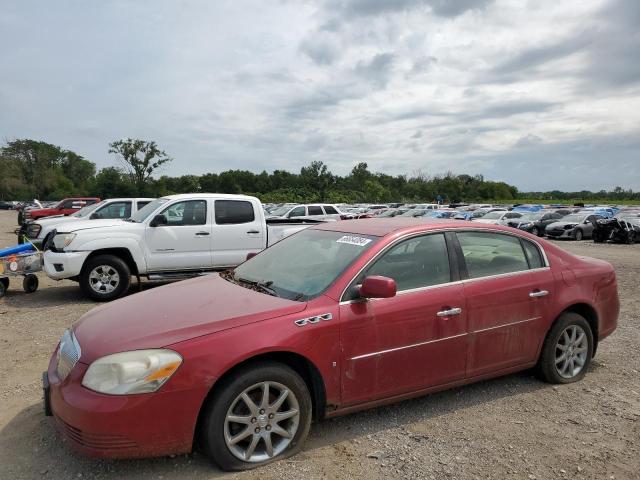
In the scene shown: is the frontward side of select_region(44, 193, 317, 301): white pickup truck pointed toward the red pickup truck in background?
no

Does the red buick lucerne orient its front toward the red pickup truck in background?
no

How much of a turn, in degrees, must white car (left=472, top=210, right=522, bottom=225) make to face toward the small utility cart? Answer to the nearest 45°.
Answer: approximately 45° to its left

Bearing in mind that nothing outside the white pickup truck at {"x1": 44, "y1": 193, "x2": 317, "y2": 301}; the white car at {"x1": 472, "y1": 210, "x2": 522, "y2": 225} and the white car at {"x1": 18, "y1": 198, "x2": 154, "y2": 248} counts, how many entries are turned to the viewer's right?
0

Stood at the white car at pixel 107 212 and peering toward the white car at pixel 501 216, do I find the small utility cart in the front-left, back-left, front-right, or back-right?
back-right

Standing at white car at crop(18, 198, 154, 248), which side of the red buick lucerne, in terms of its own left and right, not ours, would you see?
right

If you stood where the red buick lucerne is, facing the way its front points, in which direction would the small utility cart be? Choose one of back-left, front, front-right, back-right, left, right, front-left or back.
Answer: right

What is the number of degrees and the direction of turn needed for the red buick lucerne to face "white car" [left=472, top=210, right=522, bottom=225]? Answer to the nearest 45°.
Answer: approximately 135° to its right

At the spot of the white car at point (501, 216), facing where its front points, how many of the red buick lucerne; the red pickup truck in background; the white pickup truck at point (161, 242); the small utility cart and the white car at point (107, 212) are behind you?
0

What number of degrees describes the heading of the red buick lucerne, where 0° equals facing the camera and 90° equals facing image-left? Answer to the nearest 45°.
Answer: approximately 45°

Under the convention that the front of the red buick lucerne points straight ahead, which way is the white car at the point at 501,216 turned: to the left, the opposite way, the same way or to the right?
the same way

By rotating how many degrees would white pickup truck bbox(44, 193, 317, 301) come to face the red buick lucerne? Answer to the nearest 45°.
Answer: approximately 90° to its left

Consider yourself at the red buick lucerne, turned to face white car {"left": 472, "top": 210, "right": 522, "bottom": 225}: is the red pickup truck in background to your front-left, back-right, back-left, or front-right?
front-left

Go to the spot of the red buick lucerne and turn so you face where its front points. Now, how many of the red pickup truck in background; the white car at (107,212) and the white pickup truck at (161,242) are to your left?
0

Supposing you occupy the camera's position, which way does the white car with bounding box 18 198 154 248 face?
facing the viewer and to the left of the viewer

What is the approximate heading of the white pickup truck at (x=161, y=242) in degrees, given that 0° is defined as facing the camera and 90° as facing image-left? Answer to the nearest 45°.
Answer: approximately 90°

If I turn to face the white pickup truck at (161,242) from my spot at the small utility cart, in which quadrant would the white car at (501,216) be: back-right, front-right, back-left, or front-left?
front-left

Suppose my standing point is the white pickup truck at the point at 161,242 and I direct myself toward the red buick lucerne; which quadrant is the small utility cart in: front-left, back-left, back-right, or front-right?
back-right
